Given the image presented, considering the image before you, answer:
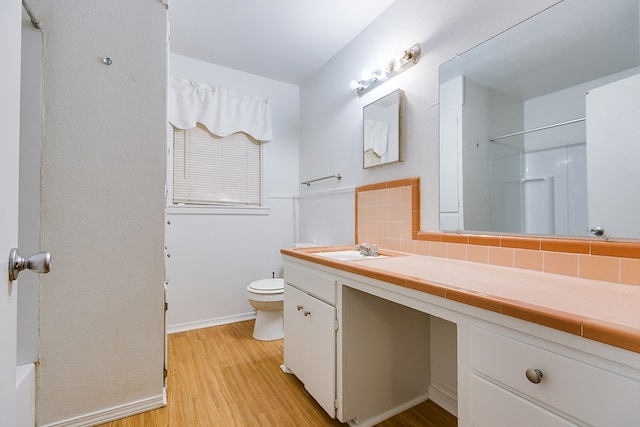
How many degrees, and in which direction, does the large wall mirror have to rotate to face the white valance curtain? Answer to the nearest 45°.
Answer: approximately 45° to its right

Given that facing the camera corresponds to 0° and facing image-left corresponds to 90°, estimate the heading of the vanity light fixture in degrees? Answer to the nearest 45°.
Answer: approximately 45°

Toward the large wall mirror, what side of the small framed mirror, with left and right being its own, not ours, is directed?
left

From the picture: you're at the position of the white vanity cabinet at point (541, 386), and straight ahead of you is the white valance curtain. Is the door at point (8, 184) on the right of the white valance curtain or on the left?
left

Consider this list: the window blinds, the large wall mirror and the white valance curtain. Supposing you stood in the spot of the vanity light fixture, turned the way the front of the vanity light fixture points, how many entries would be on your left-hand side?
1

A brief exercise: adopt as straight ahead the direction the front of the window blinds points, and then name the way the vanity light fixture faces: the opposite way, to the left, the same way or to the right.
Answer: to the right

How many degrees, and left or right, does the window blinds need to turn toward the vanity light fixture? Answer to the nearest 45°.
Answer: approximately 45° to its left

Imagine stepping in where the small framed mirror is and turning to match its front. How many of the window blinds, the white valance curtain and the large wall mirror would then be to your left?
1

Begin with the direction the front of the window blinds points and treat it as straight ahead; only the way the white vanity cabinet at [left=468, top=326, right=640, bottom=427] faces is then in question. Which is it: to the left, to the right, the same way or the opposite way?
to the right

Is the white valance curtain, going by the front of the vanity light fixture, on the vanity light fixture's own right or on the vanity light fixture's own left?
on the vanity light fixture's own right
